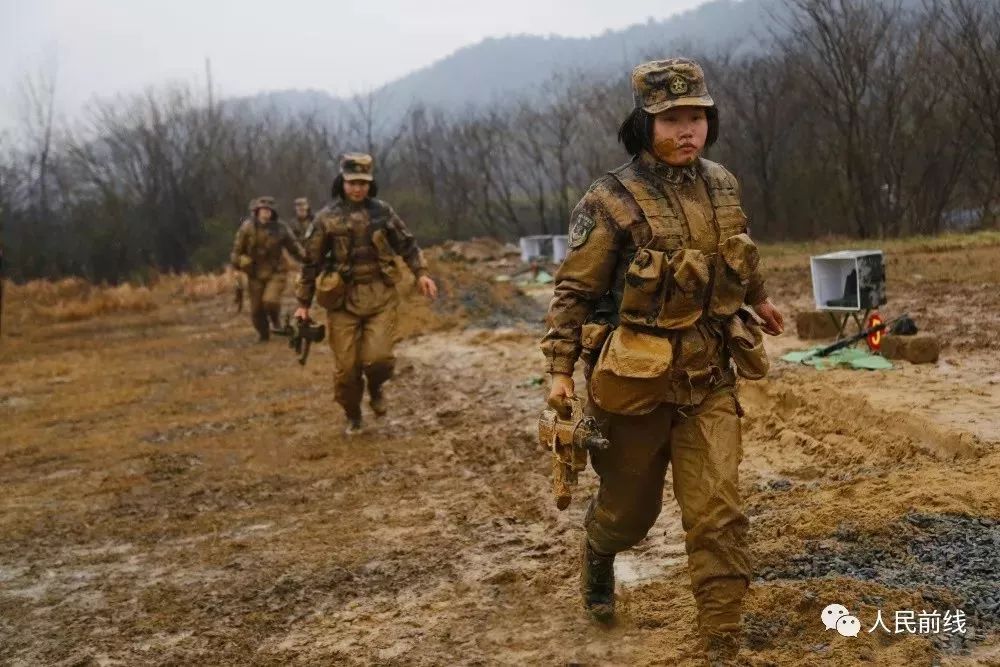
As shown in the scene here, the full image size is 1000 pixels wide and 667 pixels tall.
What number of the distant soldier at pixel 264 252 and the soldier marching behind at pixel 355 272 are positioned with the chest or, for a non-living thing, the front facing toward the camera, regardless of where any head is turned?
2

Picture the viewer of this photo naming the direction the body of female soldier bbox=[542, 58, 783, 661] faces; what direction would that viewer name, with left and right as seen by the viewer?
facing the viewer and to the right of the viewer

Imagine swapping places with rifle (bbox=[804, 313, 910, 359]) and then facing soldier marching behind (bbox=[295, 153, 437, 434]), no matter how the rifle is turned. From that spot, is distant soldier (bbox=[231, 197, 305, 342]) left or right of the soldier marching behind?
right

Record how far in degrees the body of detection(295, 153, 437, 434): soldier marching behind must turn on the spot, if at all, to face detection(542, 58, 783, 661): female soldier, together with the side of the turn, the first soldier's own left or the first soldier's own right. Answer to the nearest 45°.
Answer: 0° — they already face them

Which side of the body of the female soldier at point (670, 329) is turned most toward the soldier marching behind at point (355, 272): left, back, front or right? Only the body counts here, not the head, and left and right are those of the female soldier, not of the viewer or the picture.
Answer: back

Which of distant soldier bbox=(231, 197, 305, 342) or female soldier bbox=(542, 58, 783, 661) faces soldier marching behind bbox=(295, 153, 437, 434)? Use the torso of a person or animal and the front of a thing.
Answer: the distant soldier

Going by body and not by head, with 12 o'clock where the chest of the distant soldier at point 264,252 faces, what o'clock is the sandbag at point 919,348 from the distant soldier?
The sandbag is roughly at 11 o'clock from the distant soldier.

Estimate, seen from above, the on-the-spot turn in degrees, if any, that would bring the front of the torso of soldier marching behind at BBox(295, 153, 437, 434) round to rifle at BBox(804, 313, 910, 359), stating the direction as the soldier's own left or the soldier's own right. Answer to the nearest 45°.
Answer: approximately 90° to the soldier's own left

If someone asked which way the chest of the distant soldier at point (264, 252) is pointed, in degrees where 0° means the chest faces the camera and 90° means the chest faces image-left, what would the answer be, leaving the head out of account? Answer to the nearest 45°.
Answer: approximately 0°
